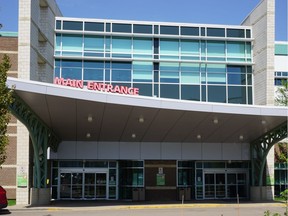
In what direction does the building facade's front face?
toward the camera
